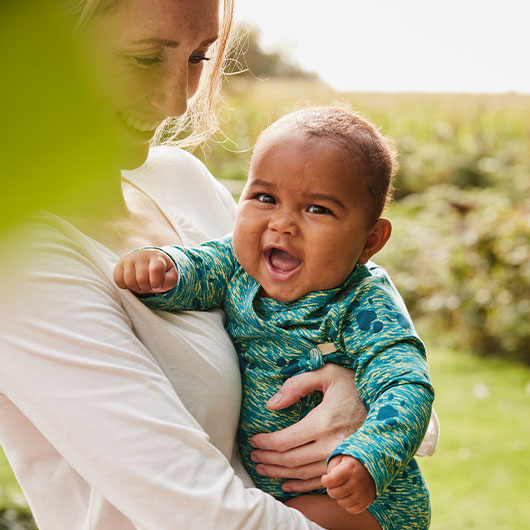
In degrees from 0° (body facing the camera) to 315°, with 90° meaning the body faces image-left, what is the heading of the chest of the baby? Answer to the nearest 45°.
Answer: approximately 45°

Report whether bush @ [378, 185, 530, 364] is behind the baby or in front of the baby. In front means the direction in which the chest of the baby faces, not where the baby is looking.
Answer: behind

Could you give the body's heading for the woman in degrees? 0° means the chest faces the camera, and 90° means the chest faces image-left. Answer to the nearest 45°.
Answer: approximately 315°
